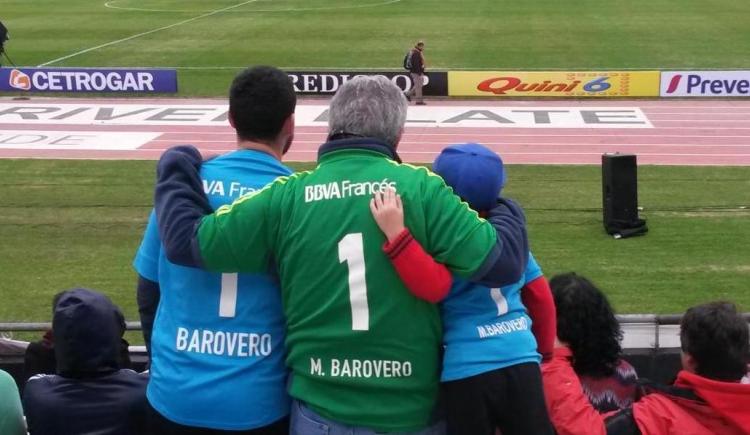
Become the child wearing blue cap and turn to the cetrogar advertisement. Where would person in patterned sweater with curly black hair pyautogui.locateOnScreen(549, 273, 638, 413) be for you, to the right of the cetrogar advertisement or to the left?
right

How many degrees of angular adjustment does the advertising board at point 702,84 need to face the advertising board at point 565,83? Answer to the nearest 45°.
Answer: approximately 90° to its right

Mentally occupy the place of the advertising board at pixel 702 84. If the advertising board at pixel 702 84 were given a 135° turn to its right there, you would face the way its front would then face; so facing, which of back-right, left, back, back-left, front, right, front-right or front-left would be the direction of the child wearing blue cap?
back-left

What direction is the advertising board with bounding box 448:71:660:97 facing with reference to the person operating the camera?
facing the viewer

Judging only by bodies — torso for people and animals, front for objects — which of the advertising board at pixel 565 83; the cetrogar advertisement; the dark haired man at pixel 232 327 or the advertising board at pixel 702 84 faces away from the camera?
the dark haired man

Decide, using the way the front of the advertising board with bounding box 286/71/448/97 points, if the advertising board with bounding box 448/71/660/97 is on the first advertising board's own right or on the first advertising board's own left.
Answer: on the first advertising board's own left

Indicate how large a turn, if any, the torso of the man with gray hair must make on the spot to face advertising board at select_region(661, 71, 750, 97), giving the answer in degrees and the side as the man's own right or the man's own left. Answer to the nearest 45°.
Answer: approximately 45° to the man's own right

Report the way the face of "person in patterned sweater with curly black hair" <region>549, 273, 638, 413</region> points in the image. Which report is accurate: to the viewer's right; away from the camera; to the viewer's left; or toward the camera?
away from the camera

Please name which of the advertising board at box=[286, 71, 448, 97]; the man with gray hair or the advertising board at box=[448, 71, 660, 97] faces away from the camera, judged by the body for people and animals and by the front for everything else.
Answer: the man with gray hair

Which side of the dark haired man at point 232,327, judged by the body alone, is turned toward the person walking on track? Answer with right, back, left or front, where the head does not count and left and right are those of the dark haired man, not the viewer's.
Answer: front

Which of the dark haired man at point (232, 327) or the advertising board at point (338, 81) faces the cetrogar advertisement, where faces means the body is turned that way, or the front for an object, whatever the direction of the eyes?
the dark haired man

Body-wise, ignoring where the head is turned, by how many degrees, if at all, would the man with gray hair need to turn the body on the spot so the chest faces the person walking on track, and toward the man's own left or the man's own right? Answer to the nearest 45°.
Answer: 0° — they already face them

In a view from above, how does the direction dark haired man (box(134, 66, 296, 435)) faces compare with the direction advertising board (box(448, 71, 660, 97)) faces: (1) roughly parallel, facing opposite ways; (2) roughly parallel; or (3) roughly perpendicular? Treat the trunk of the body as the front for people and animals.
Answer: roughly parallel, facing opposite ways

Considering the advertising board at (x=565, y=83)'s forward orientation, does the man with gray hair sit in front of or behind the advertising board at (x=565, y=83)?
in front

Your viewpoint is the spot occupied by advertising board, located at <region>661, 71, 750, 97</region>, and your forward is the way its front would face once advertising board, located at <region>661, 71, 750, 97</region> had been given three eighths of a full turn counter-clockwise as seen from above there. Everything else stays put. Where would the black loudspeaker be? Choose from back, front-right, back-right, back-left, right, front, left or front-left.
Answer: back-right

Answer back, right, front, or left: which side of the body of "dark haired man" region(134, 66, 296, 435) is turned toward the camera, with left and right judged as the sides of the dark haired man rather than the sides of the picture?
back

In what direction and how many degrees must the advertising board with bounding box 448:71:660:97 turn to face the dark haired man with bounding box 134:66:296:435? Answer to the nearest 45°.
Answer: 0° — it already faces them

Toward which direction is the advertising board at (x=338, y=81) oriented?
toward the camera

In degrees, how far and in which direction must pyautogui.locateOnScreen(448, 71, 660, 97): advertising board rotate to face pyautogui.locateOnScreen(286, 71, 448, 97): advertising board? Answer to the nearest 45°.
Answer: approximately 90° to its right

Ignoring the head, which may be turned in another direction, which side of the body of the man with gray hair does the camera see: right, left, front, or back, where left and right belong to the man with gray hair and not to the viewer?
back

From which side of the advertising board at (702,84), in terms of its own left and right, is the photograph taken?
front

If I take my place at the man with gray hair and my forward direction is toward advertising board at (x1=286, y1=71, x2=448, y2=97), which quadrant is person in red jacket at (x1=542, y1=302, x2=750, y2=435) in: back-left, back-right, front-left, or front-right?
front-right
